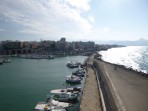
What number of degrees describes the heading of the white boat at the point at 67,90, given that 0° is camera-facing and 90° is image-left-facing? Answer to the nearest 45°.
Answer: approximately 90°

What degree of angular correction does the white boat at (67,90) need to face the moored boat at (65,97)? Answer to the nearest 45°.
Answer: approximately 90° to its left

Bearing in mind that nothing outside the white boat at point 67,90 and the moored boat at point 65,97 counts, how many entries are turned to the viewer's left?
2

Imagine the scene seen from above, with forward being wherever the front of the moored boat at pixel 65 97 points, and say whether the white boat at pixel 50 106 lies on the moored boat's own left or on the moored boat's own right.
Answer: on the moored boat's own left

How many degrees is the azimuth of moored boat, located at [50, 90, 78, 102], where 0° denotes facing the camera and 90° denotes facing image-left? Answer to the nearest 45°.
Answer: approximately 90°

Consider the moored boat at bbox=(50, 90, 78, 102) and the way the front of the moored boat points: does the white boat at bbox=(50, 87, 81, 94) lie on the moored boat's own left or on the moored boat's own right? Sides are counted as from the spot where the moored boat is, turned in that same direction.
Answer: on the moored boat's own right

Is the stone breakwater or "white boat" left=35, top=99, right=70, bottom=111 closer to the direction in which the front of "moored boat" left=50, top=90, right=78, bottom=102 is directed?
the white boat

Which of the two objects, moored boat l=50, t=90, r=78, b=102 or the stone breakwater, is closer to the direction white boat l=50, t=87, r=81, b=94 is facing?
the moored boat
